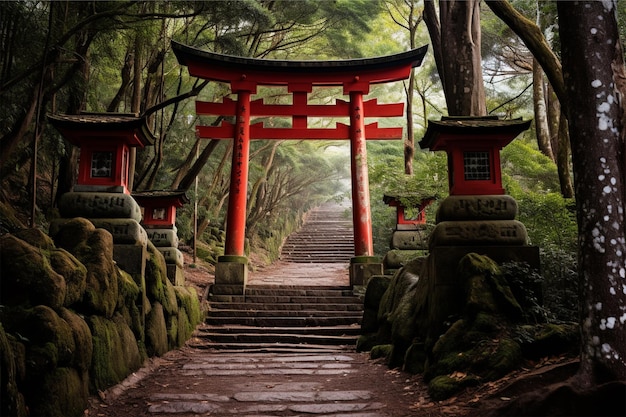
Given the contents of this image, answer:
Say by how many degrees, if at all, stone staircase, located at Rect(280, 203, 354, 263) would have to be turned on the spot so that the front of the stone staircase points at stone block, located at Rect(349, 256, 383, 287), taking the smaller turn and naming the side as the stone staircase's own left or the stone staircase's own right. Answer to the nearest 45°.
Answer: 0° — it already faces it

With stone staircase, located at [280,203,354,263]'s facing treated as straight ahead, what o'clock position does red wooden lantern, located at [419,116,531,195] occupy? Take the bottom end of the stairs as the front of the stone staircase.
The red wooden lantern is roughly at 12 o'clock from the stone staircase.

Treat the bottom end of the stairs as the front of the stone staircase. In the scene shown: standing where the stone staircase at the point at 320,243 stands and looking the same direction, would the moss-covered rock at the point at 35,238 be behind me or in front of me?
in front

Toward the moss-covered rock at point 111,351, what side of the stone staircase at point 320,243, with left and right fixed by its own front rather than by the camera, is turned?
front

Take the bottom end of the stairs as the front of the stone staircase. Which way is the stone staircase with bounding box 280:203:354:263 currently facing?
toward the camera

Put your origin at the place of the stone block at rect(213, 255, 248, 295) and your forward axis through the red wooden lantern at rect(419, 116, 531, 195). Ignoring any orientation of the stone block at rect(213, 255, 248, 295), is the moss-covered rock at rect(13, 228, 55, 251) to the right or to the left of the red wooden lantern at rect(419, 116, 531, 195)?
right

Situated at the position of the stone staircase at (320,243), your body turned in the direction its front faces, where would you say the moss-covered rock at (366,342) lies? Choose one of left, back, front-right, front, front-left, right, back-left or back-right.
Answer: front

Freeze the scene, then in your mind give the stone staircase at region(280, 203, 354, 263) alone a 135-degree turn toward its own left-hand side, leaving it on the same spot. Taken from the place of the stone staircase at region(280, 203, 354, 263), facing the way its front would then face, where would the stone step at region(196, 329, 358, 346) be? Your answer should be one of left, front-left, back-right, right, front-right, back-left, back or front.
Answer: back-right

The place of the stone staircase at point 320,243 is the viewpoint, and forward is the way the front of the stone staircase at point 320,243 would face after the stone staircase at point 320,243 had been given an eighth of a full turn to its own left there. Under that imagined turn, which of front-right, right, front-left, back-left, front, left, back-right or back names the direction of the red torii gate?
front-right

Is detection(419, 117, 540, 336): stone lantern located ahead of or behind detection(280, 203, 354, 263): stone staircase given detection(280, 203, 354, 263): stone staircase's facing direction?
ahead

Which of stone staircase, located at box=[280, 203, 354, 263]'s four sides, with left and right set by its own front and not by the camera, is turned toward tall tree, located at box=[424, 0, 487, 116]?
front

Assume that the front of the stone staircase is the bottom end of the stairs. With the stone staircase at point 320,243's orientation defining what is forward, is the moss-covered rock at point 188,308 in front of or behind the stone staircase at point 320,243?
in front

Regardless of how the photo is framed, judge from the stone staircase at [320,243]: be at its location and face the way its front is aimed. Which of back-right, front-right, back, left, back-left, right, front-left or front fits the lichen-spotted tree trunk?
front

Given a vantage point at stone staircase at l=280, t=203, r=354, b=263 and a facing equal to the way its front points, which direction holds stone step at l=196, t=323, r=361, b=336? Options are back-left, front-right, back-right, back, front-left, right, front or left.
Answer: front

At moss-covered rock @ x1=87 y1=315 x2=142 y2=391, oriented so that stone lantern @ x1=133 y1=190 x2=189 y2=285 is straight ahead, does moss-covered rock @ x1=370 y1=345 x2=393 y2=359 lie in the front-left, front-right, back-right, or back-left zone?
front-right

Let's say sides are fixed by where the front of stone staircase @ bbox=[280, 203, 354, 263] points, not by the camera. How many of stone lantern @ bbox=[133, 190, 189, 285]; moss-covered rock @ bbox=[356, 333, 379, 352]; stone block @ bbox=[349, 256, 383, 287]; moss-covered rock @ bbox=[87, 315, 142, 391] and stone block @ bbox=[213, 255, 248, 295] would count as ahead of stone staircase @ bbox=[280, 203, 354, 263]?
5
